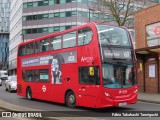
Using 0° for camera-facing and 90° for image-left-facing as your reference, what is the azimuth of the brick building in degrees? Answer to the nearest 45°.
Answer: approximately 45°

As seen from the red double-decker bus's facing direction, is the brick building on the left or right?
on its left

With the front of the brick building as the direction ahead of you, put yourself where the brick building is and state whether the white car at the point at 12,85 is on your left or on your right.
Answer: on your right

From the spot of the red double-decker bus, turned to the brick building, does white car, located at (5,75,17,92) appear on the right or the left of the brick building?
left

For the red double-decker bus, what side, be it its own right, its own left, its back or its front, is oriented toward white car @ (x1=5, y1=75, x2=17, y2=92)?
back

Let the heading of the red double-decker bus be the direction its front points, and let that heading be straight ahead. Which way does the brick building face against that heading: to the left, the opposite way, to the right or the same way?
to the right

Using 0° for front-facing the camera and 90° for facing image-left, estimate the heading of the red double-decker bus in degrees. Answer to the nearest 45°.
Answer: approximately 315°

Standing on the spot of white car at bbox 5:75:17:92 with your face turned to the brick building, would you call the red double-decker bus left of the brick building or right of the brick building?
right

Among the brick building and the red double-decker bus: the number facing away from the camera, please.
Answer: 0
